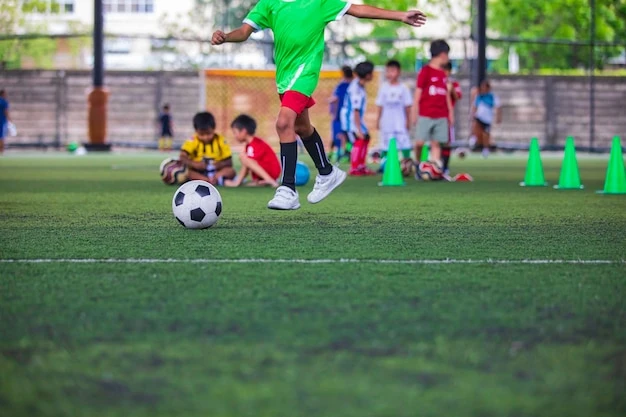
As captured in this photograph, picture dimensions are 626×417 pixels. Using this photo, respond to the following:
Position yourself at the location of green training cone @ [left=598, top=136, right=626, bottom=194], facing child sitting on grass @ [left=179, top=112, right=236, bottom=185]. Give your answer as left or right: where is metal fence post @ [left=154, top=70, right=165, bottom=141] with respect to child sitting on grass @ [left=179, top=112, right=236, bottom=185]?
right

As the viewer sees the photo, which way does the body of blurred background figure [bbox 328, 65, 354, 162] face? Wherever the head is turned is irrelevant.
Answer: to the viewer's right

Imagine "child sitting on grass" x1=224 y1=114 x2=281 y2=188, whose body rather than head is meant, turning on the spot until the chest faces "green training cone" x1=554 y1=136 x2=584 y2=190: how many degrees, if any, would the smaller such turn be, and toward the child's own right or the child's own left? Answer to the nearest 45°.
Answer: approximately 180°

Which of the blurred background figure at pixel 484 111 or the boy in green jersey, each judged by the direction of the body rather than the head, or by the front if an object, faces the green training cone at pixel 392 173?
the blurred background figure

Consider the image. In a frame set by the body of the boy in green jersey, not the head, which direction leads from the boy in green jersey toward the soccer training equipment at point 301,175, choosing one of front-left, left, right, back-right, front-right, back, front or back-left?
back-right

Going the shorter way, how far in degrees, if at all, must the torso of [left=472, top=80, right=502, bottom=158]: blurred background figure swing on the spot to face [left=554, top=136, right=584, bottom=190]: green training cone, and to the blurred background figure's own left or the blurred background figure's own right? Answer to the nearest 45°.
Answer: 0° — they already face it

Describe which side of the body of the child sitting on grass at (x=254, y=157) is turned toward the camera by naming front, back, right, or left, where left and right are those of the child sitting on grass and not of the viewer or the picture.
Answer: left

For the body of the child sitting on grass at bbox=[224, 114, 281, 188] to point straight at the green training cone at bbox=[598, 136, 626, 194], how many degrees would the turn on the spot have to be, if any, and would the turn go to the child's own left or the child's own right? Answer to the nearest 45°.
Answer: approximately 180°

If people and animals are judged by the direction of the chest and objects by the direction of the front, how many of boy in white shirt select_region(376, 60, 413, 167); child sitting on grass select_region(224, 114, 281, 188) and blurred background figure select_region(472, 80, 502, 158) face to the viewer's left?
1
